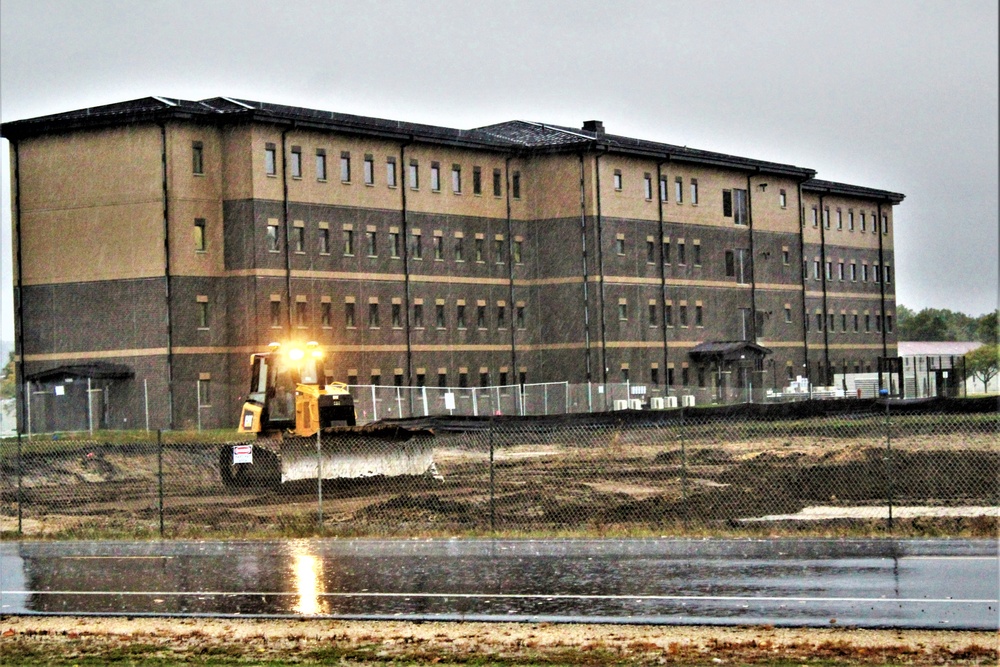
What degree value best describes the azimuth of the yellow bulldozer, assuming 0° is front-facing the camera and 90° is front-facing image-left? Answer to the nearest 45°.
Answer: approximately 315°
